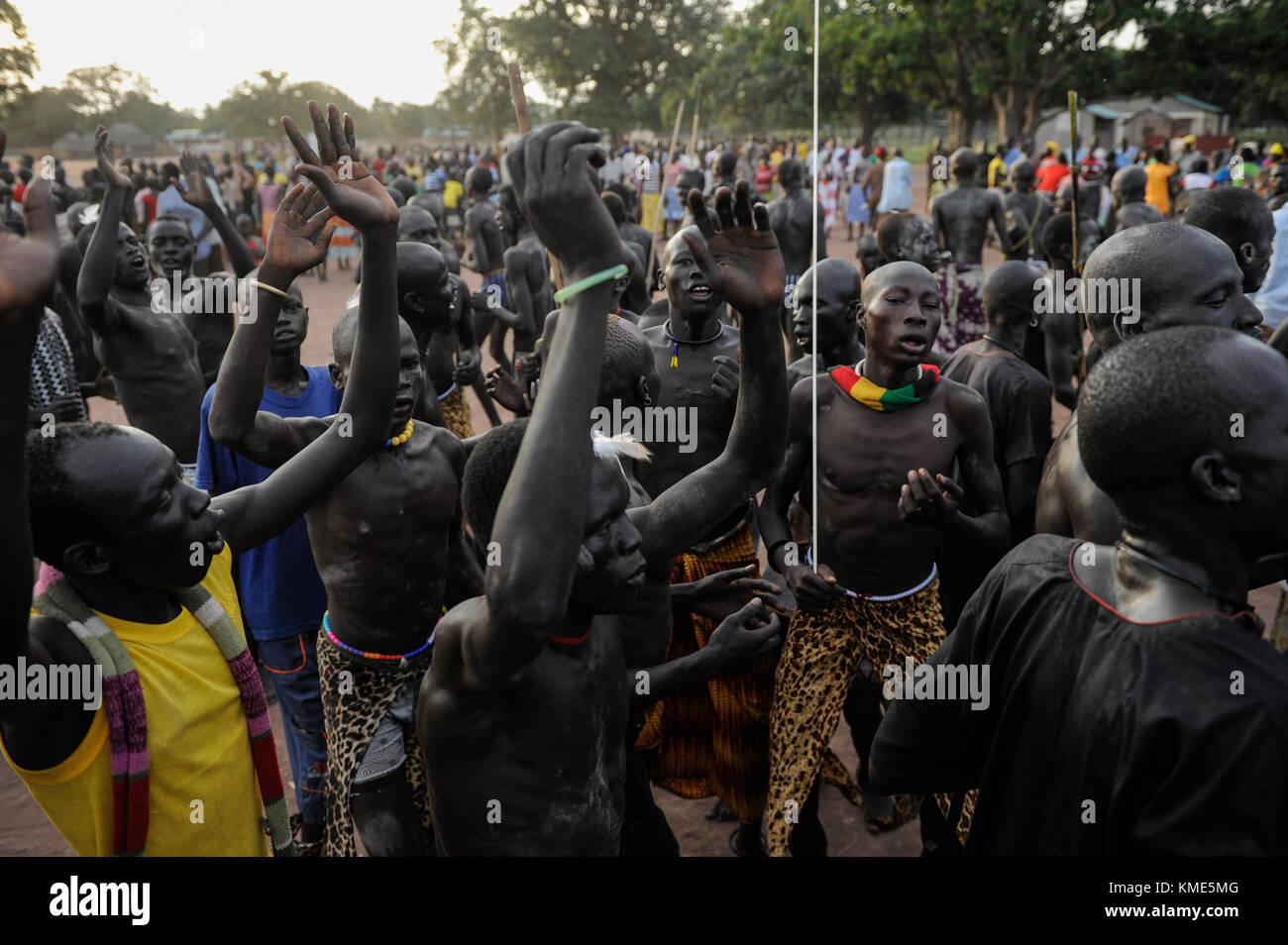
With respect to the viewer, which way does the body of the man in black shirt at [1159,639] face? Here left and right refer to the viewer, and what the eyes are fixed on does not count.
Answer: facing away from the viewer and to the right of the viewer

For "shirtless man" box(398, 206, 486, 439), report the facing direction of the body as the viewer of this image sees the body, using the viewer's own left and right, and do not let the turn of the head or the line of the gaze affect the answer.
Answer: facing the viewer and to the right of the viewer

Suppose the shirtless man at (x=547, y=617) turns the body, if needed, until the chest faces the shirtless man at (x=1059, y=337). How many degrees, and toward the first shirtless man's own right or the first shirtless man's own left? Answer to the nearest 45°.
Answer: approximately 90° to the first shirtless man's own left

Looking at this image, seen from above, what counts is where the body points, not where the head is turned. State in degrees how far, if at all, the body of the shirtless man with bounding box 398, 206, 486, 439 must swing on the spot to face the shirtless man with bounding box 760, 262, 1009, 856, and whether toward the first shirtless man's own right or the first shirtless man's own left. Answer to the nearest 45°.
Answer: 0° — they already face them

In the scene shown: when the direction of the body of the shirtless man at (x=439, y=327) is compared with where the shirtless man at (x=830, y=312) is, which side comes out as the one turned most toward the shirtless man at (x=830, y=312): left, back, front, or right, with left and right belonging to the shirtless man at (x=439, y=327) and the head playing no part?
front
